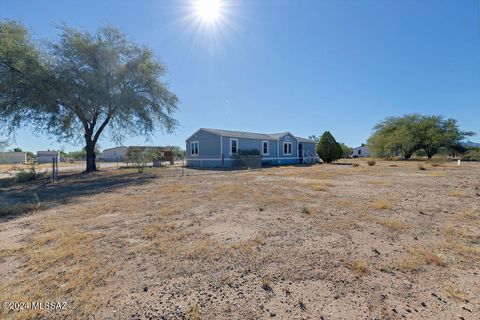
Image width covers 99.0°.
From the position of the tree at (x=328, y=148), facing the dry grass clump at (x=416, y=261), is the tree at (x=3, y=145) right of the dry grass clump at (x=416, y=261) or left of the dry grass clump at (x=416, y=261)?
right

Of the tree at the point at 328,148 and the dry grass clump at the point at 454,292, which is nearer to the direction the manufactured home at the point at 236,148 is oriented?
the dry grass clump

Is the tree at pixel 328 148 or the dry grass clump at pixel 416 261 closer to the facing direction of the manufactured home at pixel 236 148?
the dry grass clump

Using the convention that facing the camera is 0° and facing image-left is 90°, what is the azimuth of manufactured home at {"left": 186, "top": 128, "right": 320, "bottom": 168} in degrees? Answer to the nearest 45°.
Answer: approximately 315°

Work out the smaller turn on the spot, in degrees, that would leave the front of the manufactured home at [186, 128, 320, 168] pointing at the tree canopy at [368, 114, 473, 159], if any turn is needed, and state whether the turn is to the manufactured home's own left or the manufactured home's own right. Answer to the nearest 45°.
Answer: approximately 90° to the manufactured home's own left

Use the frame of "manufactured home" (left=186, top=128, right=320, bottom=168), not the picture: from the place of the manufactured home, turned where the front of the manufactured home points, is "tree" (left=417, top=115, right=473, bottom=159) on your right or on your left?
on your left

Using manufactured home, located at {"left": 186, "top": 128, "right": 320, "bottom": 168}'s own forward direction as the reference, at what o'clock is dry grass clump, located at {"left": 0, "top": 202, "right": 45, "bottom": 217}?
The dry grass clump is roughly at 2 o'clock from the manufactured home.

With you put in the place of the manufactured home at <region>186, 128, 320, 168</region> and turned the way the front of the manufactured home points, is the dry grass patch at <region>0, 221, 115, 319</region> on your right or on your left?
on your right

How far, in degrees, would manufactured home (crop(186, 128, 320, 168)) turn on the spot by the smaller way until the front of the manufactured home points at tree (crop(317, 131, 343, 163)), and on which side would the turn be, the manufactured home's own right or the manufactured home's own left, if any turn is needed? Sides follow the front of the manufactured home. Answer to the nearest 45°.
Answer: approximately 45° to the manufactured home's own left

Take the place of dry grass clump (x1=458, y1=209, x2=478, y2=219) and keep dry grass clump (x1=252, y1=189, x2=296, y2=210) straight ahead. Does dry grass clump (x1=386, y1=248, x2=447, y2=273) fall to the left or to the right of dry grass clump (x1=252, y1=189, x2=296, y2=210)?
left

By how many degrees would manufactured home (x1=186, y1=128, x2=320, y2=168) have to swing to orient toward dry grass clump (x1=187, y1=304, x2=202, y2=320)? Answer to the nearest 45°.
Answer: approximately 45° to its right

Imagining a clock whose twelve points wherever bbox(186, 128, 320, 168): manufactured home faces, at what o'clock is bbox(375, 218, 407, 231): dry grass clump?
The dry grass clump is roughly at 1 o'clock from the manufactured home.
